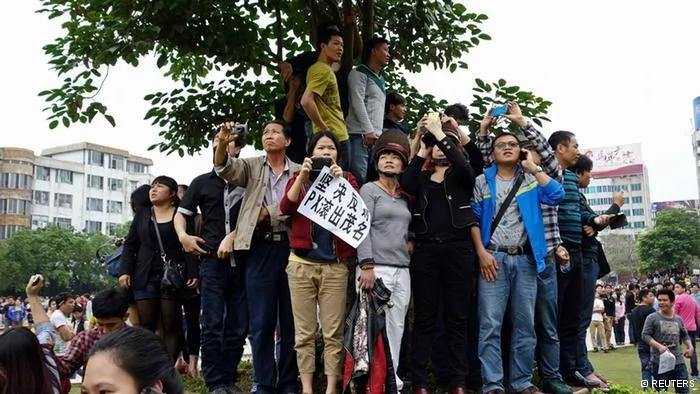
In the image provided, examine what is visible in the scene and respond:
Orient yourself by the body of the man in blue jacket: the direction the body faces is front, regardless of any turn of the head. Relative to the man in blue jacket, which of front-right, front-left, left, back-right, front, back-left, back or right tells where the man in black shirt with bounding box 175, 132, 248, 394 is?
right

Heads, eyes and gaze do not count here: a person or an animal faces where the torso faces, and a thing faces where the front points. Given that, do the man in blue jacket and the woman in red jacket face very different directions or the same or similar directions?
same or similar directions

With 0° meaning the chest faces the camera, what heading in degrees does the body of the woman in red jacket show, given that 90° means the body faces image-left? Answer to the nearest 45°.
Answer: approximately 0°

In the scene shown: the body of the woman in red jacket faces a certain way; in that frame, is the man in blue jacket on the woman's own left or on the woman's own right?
on the woman's own left

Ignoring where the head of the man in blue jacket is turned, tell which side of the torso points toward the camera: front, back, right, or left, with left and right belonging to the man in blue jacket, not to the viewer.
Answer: front

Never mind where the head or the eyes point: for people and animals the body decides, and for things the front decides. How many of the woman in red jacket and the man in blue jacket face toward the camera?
2

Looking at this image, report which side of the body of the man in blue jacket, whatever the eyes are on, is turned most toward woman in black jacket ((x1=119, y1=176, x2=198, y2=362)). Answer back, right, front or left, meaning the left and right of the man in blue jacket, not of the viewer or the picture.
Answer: right

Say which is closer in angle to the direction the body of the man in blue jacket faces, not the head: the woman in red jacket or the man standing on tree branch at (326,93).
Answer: the woman in red jacket

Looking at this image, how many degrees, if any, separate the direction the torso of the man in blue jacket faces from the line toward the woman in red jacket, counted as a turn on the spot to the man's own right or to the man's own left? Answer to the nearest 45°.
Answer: approximately 45° to the man's own right

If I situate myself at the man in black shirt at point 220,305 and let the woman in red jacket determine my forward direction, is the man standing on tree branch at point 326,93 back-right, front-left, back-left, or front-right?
front-left

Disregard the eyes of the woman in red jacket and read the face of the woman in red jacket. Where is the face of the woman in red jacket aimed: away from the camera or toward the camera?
toward the camera

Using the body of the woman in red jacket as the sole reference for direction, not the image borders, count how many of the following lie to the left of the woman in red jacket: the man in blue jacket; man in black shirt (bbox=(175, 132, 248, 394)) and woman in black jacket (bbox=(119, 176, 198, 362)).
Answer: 1

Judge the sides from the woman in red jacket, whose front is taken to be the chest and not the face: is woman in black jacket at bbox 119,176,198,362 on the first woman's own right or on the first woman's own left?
on the first woman's own right
